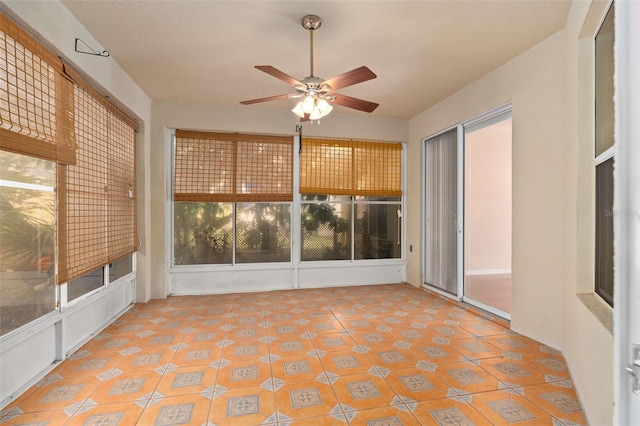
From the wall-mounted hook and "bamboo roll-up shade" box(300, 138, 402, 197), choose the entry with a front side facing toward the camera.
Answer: the bamboo roll-up shade

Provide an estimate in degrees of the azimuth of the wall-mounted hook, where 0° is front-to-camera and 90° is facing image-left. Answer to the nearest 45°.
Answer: approximately 270°

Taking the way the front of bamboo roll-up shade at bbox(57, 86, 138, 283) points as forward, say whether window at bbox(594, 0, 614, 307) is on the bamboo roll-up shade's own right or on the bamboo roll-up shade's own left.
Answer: on the bamboo roll-up shade's own right

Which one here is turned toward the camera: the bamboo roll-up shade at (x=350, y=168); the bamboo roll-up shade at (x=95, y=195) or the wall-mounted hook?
the bamboo roll-up shade at (x=350, y=168)

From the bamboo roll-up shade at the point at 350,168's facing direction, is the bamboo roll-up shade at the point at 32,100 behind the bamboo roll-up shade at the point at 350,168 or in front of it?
in front

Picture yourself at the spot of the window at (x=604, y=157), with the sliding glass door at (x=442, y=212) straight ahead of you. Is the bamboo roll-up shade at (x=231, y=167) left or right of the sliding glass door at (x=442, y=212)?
left

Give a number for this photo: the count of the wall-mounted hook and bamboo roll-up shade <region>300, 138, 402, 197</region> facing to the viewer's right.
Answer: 1

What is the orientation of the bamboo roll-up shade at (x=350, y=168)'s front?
toward the camera

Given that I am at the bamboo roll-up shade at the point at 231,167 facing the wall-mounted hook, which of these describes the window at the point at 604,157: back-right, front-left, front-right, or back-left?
front-left

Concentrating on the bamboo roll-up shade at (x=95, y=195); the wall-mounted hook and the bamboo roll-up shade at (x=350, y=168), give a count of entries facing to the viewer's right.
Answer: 2

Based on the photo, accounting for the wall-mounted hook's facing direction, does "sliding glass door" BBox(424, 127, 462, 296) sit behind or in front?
in front

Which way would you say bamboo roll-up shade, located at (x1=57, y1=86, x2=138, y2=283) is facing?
to the viewer's right

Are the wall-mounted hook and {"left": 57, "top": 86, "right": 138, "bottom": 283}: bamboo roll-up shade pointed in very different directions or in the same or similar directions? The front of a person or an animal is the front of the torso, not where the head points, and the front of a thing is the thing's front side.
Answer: same or similar directions

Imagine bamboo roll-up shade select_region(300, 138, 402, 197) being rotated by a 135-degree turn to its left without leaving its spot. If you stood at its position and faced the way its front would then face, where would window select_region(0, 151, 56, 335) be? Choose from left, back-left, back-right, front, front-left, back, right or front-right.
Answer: back

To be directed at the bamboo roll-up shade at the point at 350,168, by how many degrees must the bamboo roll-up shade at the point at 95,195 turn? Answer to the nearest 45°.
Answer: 0° — it already faces it
